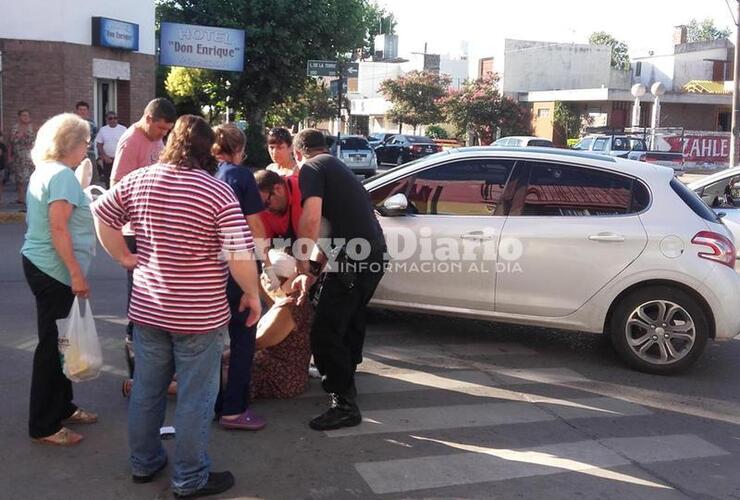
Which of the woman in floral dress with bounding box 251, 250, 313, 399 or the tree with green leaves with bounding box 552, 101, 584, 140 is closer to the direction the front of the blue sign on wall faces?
the woman in floral dress

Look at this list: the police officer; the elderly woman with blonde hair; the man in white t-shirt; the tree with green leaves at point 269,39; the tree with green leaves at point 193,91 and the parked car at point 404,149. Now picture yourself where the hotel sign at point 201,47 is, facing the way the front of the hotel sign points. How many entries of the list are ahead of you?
3

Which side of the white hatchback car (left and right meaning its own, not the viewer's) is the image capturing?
left

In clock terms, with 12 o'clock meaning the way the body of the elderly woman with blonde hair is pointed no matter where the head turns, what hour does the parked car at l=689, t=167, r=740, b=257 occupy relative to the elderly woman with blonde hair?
The parked car is roughly at 11 o'clock from the elderly woman with blonde hair.

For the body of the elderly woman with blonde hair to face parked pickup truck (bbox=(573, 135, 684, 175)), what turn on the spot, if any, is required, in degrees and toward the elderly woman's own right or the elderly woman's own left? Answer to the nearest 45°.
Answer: approximately 45° to the elderly woman's own left

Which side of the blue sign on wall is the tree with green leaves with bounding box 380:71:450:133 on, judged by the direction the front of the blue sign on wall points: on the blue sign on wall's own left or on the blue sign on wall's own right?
on the blue sign on wall's own left

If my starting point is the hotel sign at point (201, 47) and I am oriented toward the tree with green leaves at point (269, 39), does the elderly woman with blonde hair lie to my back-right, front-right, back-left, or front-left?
back-right

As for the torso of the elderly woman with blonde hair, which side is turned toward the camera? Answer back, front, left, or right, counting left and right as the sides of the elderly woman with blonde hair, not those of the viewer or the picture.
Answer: right

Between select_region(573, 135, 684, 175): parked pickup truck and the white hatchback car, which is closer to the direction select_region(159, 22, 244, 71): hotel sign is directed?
the white hatchback car
